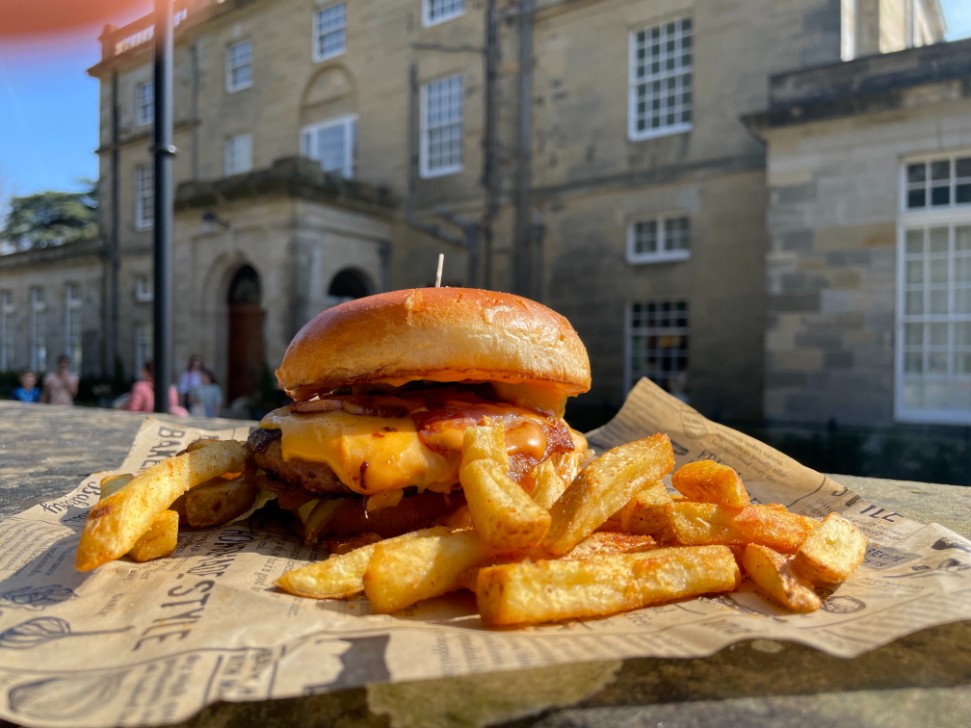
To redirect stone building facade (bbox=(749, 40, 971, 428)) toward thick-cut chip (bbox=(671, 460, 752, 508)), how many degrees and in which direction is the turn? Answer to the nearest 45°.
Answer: approximately 45° to its left

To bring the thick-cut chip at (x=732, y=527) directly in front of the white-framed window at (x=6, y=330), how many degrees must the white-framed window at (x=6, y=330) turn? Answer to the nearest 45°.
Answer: approximately 45° to its left

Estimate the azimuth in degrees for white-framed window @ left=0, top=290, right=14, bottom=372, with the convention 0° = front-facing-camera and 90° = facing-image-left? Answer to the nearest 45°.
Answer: approximately 45°

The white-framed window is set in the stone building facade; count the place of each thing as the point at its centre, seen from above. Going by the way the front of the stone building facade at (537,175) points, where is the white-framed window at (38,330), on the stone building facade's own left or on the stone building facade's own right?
on the stone building facade's own right

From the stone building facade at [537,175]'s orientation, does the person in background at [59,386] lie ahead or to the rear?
ahead

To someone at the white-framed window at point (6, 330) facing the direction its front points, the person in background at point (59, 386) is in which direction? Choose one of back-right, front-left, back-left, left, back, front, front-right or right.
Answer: front-left

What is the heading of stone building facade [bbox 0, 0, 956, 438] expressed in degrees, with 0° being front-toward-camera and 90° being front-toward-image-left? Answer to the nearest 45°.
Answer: approximately 45°

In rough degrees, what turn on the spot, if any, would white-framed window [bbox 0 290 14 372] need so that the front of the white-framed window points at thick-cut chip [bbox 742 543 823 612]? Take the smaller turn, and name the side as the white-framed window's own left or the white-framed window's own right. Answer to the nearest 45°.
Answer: approximately 45° to the white-framed window's own left

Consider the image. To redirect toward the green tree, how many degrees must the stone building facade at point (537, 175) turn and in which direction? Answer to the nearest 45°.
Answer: approximately 90° to its right

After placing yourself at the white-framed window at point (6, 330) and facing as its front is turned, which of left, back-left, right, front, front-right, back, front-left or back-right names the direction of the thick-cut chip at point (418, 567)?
front-left
